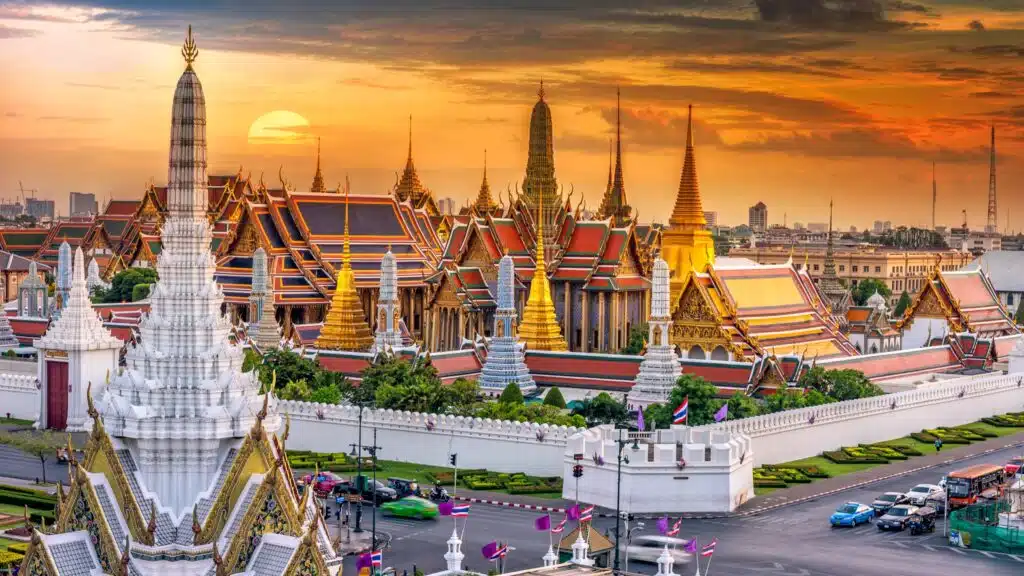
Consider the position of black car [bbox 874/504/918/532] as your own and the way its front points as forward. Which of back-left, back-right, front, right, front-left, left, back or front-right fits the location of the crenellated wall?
front-right

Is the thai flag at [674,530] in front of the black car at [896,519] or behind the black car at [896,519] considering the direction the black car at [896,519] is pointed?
in front

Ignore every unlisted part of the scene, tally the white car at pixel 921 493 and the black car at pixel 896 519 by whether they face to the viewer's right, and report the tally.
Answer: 0

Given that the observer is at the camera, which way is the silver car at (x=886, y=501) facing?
facing the viewer and to the left of the viewer

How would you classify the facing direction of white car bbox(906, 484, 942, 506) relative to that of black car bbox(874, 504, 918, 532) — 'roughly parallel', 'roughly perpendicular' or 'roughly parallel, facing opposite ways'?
roughly parallel

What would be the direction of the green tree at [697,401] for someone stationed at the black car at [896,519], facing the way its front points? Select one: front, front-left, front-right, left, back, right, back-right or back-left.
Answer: right

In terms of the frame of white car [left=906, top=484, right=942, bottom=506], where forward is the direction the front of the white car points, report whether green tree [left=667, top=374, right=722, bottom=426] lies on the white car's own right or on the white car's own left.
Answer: on the white car's own right

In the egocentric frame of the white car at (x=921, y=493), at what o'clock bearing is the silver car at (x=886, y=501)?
The silver car is roughly at 12 o'clock from the white car.

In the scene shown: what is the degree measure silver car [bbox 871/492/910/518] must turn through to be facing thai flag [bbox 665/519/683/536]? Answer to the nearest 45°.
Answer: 0° — it already faces it

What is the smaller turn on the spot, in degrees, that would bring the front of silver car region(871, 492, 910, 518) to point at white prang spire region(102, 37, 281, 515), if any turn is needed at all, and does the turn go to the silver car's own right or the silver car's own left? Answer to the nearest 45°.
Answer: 0° — it already faces it

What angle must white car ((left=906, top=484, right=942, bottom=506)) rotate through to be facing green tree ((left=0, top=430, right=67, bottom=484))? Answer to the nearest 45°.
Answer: approximately 45° to its right

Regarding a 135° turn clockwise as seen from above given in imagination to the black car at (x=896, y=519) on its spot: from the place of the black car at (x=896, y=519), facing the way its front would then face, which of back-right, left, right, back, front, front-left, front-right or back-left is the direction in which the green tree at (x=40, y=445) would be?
left

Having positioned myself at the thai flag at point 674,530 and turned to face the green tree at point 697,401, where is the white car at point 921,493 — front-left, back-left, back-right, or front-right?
front-right

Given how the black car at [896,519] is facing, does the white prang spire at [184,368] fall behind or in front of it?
in front

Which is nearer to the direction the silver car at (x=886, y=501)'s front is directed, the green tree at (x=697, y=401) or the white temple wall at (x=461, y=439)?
the white temple wall
